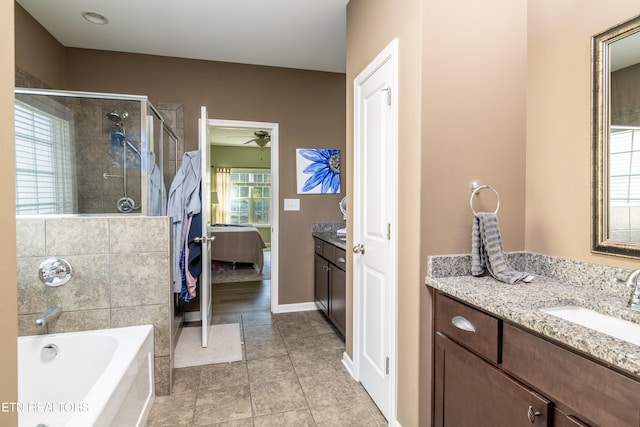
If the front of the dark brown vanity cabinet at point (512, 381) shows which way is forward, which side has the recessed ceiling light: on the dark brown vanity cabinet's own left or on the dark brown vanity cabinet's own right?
on the dark brown vanity cabinet's own right

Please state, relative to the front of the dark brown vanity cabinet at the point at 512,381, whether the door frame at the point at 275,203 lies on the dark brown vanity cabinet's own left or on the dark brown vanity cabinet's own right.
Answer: on the dark brown vanity cabinet's own right

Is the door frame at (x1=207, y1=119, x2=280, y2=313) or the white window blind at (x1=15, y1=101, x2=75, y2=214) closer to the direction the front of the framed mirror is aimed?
the white window blind

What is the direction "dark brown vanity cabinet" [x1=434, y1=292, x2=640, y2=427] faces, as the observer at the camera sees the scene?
facing the viewer and to the left of the viewer

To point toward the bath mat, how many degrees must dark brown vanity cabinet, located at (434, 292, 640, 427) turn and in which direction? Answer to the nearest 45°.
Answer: approximately 45° to its right

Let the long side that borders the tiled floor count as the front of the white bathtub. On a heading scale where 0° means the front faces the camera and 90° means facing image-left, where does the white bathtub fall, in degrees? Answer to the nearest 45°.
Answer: approximately 270°

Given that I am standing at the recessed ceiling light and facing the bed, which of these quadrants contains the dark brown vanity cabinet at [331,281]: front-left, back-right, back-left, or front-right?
front-right

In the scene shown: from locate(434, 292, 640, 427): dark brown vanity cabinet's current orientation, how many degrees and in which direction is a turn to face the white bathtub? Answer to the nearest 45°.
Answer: approximately 45° to its right

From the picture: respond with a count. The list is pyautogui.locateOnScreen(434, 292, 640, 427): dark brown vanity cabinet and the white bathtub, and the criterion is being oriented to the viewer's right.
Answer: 1
